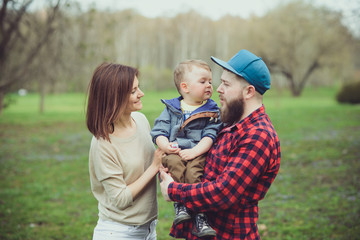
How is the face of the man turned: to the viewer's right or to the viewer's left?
to the viewer's left

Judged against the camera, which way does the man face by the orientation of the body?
to the viewer's left

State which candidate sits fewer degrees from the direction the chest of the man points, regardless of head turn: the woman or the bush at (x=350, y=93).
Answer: the woman

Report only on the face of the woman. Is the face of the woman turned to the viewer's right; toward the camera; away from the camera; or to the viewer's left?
to the viewer's right

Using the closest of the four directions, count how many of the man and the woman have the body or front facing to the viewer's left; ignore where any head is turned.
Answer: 1

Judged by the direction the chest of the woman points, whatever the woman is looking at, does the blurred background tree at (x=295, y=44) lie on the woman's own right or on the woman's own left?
on the woman's own left

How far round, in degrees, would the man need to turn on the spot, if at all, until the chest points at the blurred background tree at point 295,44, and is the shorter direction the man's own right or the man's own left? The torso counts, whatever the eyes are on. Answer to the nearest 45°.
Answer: approximately 90° to the man's own right

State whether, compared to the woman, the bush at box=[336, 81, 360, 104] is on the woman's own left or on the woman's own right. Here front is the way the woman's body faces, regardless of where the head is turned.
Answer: on the woman's own left
